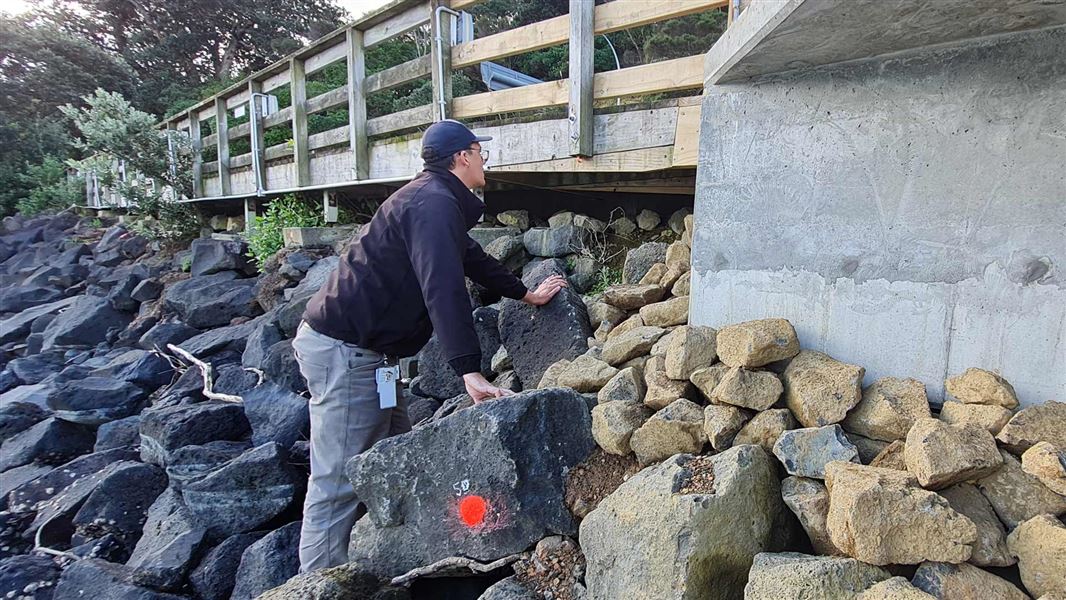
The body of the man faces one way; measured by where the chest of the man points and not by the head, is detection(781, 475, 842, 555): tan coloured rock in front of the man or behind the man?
in front

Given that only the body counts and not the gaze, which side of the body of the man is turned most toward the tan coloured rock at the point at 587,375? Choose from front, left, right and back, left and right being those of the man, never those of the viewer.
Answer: front

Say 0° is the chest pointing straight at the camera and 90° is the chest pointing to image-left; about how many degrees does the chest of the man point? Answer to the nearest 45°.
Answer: approximately 270°

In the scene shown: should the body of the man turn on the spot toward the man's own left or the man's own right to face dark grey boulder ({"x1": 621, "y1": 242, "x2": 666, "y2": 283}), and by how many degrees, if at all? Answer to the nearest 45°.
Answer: approximately 45° to the man's own left

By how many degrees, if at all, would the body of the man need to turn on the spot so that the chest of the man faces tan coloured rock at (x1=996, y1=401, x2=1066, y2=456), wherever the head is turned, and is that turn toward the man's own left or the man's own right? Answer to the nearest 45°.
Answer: approximately 45° to the man's own right

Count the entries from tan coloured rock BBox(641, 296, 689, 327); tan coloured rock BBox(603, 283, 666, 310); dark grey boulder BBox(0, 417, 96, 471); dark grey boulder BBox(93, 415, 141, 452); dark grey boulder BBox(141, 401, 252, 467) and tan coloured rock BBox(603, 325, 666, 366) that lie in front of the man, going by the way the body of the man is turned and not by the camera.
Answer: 3

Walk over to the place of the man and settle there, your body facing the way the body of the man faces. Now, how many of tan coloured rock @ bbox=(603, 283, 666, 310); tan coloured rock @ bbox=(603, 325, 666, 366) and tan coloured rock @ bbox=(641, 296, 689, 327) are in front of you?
3

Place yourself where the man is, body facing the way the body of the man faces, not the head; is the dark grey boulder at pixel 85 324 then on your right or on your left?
on your left

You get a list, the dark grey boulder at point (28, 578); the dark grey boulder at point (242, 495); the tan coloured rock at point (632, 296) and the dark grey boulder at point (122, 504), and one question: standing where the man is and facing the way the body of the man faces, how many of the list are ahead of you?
1

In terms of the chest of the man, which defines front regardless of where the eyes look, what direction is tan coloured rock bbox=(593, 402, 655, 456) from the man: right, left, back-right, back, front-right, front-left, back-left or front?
front-right

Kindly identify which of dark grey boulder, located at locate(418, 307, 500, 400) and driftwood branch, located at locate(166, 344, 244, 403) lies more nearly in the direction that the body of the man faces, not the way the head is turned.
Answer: the dark grey boulder

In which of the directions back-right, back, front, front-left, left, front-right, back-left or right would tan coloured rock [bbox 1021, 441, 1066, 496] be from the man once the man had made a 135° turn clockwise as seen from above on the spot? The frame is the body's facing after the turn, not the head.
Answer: left

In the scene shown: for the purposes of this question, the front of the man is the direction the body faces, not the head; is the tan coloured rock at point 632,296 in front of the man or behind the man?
in front

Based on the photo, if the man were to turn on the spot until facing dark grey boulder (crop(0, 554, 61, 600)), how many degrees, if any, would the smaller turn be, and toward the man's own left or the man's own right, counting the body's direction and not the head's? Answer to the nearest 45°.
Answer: approximately 135° to the man's own left

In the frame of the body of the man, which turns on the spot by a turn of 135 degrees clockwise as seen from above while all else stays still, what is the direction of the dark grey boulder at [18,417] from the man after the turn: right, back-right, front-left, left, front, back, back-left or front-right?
right

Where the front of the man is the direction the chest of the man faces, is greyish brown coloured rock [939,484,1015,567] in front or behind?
in front
